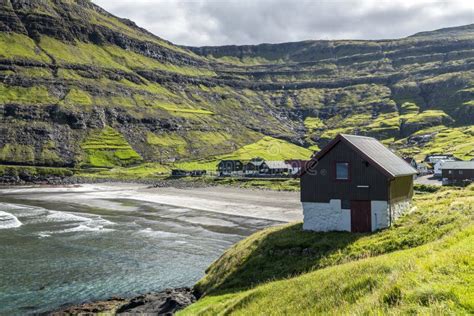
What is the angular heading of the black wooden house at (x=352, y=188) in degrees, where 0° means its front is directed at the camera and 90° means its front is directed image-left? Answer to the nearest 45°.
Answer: approximately 0°

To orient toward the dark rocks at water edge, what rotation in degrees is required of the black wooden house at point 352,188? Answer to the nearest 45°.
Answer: approximately 45° to its right
